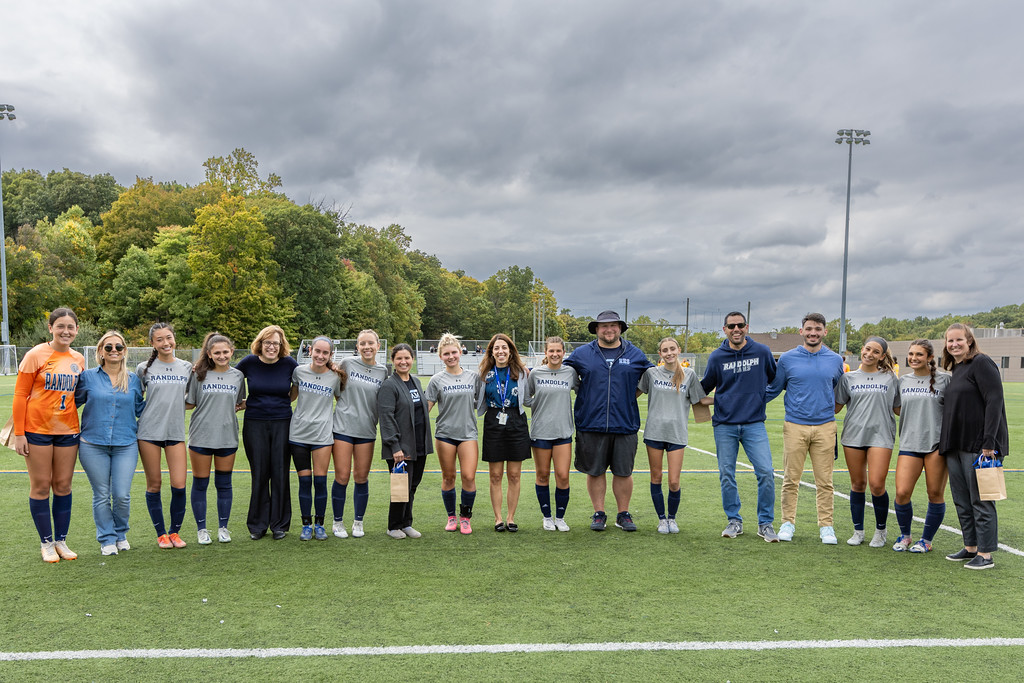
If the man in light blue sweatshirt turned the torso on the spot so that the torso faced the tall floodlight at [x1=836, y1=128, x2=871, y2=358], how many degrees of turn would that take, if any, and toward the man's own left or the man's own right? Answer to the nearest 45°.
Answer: approximately 180°

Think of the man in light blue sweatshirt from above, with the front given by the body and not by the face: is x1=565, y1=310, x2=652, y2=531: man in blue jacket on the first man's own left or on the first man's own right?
on the first man's own right

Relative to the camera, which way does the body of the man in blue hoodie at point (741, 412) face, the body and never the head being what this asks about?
toward the camera

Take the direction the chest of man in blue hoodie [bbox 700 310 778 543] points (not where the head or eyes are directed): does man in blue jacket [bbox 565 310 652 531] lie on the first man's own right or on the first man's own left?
on the first man's own right

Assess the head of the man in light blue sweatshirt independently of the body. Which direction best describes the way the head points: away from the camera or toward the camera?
toward the camera

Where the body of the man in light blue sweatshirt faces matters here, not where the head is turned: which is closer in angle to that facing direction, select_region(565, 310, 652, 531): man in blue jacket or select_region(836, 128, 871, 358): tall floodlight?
the man in blue jacket

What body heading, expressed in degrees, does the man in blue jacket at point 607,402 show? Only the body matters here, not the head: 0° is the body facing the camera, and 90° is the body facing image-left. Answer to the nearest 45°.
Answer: approximately 0°

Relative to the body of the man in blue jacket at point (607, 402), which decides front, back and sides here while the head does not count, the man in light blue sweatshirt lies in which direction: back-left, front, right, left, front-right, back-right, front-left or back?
left

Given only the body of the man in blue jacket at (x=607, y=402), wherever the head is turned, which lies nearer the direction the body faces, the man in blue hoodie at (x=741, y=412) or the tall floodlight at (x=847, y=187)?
the man in blue hoodie

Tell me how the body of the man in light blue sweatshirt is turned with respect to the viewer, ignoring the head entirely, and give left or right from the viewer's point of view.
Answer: facing the viewer
